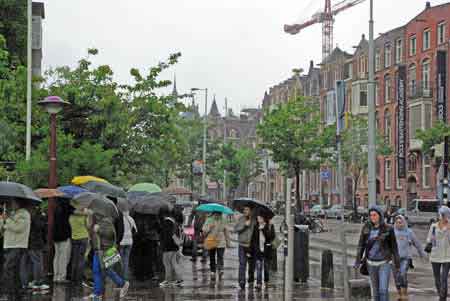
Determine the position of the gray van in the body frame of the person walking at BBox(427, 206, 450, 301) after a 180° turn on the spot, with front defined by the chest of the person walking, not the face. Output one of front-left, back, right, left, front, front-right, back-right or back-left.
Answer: front

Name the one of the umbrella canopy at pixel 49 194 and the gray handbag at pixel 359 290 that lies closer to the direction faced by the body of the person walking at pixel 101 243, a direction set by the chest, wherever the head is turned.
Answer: the umbrella canopy

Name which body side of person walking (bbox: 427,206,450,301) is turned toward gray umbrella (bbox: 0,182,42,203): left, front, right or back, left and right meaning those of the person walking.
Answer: right

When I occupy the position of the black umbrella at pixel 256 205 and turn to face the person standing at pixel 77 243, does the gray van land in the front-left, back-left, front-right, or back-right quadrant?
back-right
